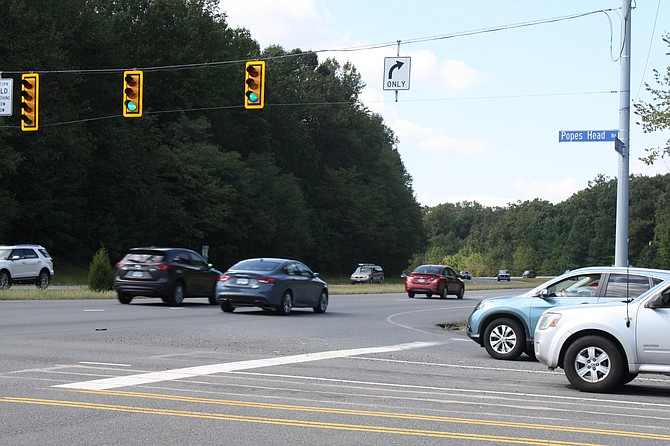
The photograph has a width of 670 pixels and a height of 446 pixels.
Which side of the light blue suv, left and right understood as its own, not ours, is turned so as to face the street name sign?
right

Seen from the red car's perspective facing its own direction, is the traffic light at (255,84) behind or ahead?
behind

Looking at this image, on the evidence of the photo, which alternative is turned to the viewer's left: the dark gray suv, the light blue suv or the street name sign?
the light blue suv

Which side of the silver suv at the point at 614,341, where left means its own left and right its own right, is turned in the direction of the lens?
left

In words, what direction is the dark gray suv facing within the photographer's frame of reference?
facing away from the viewer and to the right of the viewer

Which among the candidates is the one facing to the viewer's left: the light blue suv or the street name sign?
the light blue suv

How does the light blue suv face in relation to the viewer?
to the viewer's left

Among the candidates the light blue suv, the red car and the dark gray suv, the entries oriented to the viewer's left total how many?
1

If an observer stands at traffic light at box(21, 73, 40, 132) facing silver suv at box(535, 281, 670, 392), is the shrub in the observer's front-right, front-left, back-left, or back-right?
back-left
